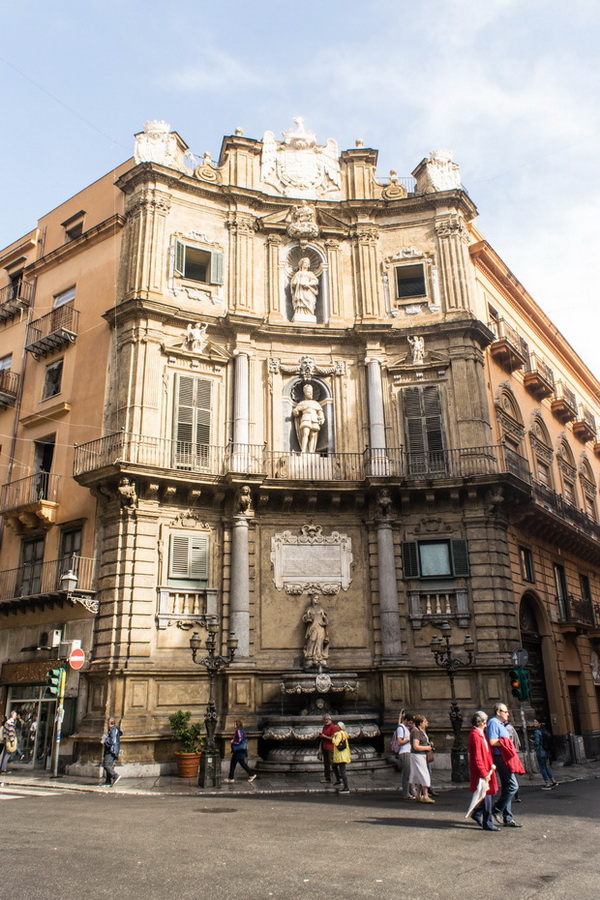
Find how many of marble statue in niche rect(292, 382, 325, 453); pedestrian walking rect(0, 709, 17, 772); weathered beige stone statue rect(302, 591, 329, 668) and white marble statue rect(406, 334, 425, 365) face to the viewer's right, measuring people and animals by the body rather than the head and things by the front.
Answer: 1

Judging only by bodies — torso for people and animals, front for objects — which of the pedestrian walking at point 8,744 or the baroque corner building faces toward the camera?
the baroque corner building

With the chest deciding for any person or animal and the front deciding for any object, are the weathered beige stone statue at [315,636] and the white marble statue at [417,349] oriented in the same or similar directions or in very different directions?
same or similar directions

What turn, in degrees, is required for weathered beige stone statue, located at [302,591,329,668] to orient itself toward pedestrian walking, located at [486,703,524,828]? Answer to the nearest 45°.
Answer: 0° — it already faces them

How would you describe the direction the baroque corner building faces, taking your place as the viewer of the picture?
facing the viewer

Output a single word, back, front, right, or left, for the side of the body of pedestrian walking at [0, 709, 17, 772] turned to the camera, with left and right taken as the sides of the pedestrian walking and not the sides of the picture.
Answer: right

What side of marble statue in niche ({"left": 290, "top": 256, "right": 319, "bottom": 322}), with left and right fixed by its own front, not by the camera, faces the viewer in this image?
front

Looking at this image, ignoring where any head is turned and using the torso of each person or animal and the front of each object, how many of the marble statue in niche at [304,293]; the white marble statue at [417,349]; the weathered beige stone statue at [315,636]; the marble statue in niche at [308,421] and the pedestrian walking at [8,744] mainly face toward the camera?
4
